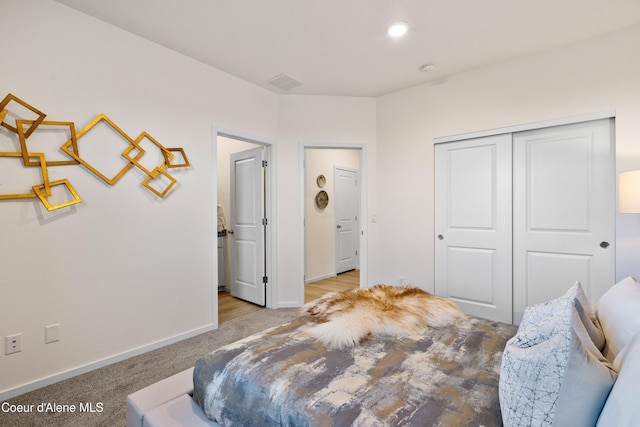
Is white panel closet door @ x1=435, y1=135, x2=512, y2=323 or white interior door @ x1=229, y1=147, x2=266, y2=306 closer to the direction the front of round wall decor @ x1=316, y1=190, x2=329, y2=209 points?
the white panel closet door

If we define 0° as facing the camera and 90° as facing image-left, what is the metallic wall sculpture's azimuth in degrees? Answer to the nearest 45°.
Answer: approximately 0°
